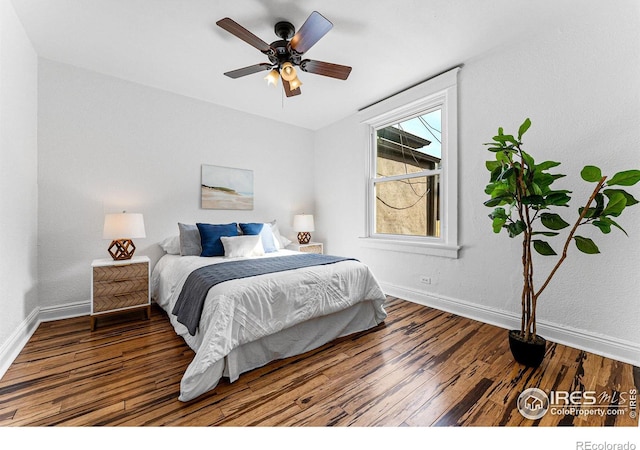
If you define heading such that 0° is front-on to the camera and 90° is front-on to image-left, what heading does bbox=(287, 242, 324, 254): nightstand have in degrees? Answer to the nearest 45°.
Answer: approximately 315°

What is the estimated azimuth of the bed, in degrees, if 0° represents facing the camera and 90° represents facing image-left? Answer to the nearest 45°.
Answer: approximately 315°

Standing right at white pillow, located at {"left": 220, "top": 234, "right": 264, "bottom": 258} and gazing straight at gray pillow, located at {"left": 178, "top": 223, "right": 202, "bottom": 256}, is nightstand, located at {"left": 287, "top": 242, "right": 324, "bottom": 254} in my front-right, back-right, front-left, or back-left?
back-right

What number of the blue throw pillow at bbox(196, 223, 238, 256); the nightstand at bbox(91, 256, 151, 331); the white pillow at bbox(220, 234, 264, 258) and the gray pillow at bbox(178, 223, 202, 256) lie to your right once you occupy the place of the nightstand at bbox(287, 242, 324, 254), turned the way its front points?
4

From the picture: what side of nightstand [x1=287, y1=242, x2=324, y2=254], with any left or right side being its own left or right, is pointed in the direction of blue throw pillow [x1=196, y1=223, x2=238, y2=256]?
right

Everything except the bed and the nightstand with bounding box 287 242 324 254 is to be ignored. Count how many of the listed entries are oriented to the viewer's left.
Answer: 0

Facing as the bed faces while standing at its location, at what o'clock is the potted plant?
The potted plant is roughly at 11 o'clock from the bed.

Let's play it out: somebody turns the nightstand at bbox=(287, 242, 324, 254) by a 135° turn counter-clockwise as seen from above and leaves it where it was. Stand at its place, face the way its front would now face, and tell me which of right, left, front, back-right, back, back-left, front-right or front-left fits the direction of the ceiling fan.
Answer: back

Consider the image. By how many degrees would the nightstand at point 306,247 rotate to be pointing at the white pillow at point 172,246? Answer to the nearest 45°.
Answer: approximately 90° to its right

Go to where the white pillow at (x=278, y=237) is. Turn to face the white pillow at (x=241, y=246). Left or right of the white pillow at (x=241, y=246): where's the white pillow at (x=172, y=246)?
right

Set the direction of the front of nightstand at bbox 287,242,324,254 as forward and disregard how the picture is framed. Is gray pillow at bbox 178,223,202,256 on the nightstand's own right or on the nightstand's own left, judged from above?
on the nightstand's own right
